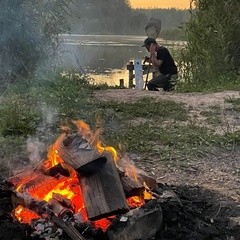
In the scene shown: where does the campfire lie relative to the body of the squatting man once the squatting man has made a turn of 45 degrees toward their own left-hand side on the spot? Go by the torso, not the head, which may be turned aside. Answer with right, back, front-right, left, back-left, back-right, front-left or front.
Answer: front-left

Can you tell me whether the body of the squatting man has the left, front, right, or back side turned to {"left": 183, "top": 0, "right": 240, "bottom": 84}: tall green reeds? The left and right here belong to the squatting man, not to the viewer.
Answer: back

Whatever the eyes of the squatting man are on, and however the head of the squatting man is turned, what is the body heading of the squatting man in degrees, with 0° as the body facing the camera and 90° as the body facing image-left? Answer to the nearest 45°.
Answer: approximately 90°
